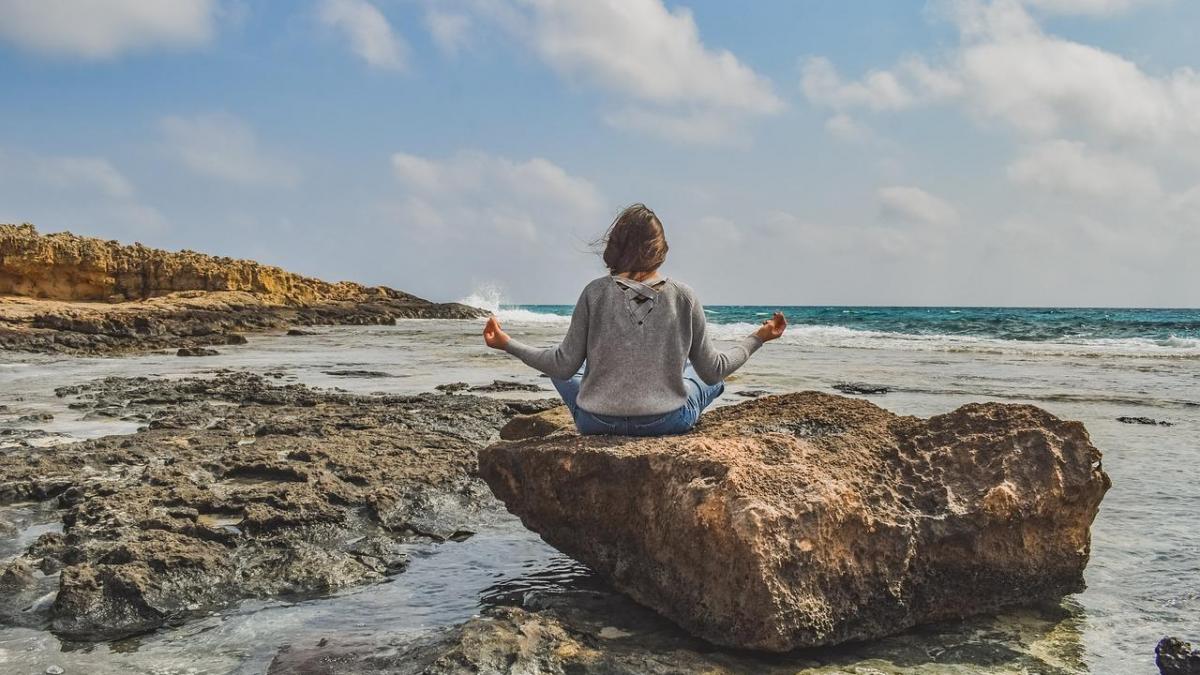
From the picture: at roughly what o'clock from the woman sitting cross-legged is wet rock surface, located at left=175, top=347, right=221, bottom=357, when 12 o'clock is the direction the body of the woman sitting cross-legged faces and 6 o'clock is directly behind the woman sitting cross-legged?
The wet rock surface is roughly at 11 o'clock from the woman sitting cross-legged.

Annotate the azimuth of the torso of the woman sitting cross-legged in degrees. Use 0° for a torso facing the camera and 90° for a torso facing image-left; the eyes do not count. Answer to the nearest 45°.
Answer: approximately 180°

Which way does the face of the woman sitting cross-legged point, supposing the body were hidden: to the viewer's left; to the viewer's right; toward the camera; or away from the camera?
away from the camera

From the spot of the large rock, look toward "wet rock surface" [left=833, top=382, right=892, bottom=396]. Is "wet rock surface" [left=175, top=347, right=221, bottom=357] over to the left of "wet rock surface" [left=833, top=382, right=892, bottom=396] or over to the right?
left
